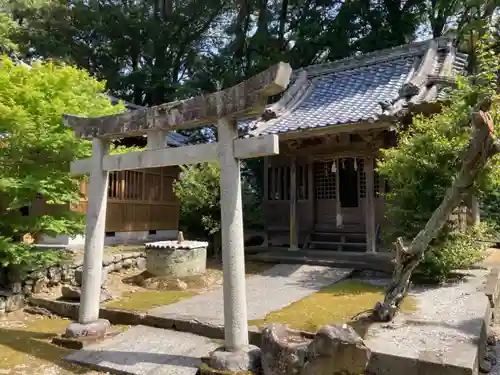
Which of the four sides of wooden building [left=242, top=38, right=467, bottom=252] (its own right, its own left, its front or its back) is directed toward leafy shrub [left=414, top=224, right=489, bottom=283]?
left

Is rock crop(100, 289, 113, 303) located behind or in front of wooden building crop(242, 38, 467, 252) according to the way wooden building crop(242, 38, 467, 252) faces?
in front

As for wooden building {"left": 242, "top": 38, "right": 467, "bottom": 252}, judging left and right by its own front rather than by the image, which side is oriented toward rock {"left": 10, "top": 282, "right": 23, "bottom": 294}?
front

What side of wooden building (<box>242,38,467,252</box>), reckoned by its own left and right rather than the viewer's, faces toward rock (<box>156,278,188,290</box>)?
front

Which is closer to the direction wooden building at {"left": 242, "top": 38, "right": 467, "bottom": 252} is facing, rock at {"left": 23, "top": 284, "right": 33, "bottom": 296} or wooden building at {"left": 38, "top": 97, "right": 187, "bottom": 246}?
the rock

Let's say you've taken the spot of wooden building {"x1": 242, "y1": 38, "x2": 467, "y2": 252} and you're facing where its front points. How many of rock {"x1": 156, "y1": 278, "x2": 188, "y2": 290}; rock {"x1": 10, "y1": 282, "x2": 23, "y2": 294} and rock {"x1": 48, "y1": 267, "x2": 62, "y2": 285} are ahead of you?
3

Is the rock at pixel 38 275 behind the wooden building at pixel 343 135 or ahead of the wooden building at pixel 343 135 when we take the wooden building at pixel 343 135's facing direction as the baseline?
ahead

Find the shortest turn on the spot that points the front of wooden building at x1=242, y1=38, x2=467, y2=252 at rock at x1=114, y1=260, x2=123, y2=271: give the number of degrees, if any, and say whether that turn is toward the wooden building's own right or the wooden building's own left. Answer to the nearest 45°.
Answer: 0° — it already faces it

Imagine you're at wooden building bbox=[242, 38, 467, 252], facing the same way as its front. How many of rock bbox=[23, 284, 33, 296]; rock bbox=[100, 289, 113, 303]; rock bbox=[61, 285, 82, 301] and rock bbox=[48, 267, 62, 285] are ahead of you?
4

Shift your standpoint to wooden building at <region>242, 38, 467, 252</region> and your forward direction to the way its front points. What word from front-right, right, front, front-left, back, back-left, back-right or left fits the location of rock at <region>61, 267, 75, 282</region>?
front

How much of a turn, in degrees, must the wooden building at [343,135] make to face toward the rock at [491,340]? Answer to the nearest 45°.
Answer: approximately 45° to its left
